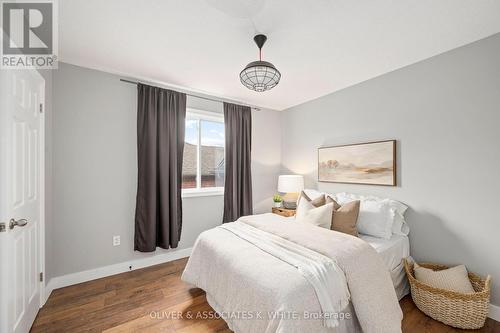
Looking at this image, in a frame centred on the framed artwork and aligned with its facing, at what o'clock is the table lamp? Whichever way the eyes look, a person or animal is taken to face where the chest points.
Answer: The table lamp is roughly at 2 o'clock from the framed artwork.

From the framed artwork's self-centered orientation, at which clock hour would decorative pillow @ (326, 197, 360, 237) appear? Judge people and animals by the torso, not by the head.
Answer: The decorative pillow is roughly at 11 o'clock from the framed artwork.

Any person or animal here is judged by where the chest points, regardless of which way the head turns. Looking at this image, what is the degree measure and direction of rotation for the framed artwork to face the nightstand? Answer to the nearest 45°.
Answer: approximately 45° to its right

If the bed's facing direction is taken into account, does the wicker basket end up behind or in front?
behind

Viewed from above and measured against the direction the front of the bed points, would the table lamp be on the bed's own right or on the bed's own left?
on the bed's own right

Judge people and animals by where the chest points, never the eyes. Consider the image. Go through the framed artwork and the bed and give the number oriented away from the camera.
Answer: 0

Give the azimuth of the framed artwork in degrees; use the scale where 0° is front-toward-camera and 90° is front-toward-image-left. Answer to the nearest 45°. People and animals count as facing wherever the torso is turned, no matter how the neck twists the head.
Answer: approximately 45°

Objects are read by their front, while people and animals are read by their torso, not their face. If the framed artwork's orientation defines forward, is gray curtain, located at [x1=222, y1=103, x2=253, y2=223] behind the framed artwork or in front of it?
in front

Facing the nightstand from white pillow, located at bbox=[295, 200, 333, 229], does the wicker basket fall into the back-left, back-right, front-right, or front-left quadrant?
back-right

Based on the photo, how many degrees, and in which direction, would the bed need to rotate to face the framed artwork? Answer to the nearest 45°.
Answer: approximately 180°
